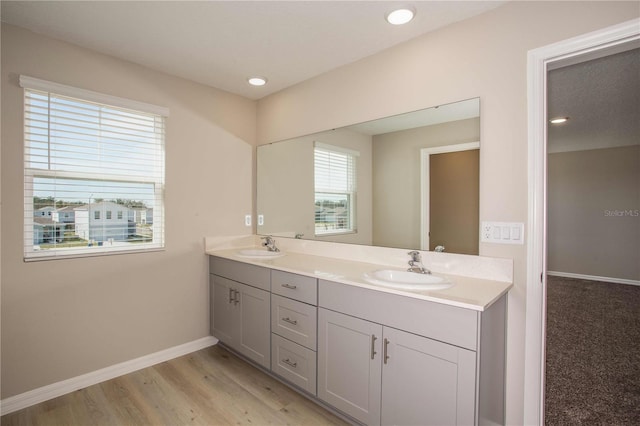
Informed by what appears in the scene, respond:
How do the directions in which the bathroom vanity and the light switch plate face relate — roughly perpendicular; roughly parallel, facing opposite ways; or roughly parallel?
roughly parallel

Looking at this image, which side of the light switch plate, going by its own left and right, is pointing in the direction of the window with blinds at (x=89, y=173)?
right

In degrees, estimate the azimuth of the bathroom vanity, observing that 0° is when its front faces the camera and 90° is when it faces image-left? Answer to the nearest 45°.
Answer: approximately 45°

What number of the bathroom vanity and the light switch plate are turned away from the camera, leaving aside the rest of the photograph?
0

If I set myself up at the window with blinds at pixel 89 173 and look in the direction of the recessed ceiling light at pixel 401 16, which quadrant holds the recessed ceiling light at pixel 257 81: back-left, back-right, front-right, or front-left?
front-left

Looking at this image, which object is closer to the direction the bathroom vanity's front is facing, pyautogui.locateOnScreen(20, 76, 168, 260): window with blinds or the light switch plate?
the window with blinds

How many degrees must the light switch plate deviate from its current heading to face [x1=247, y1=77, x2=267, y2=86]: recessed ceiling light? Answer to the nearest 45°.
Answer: approximately 90° to its right

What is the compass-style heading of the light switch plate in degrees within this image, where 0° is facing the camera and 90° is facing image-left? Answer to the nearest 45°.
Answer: approximately 0°
